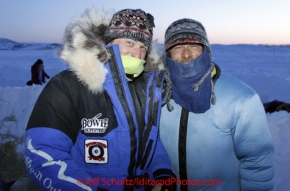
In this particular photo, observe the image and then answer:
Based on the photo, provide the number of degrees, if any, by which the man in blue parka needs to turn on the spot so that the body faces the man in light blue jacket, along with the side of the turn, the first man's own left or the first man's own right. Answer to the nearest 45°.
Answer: approximately 45° to the first man's own left

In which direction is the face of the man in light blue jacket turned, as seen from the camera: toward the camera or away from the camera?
toward the camera

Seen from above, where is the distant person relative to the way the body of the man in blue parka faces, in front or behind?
behind

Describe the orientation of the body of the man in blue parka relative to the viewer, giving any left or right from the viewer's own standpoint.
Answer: facing the viewer and to the right of the viewer

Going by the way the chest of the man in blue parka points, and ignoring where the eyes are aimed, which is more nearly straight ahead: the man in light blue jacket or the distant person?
the man in light blue jacket
